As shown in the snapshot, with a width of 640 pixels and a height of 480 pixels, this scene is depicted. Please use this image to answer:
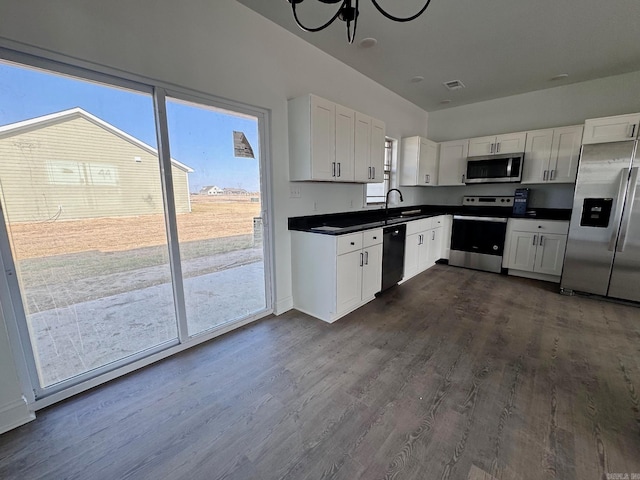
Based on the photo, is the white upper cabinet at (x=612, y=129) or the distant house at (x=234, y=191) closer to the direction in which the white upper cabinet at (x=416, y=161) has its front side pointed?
the white upper cabinet

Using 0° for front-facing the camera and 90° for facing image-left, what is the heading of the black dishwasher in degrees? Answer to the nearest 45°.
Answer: approximately 315°

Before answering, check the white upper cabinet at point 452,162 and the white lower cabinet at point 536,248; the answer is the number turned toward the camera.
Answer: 2

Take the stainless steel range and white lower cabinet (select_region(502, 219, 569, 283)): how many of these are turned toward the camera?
2

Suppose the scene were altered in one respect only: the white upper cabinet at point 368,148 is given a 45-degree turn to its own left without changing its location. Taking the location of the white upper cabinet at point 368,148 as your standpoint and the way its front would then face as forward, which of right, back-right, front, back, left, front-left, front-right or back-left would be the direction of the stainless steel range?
front-left

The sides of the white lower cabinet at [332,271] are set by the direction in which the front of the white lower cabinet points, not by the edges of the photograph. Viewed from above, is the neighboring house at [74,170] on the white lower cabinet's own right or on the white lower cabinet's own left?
on the white lower cabinet's own right

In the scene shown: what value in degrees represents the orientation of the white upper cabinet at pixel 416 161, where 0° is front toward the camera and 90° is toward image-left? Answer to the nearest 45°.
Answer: approximately 315°

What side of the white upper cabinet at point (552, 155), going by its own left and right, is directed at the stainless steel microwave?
right

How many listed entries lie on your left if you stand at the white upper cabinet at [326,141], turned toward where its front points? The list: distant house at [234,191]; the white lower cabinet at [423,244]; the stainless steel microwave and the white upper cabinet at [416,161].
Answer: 3

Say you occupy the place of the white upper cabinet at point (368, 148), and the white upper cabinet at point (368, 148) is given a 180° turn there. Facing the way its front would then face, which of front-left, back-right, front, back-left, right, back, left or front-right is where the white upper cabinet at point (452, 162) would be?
right

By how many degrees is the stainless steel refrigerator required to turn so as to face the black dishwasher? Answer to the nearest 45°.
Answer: approximately 45° to its right

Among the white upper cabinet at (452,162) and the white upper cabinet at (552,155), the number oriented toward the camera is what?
2

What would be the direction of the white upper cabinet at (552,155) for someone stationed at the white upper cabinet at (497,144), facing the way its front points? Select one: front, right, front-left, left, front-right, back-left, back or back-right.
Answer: left
